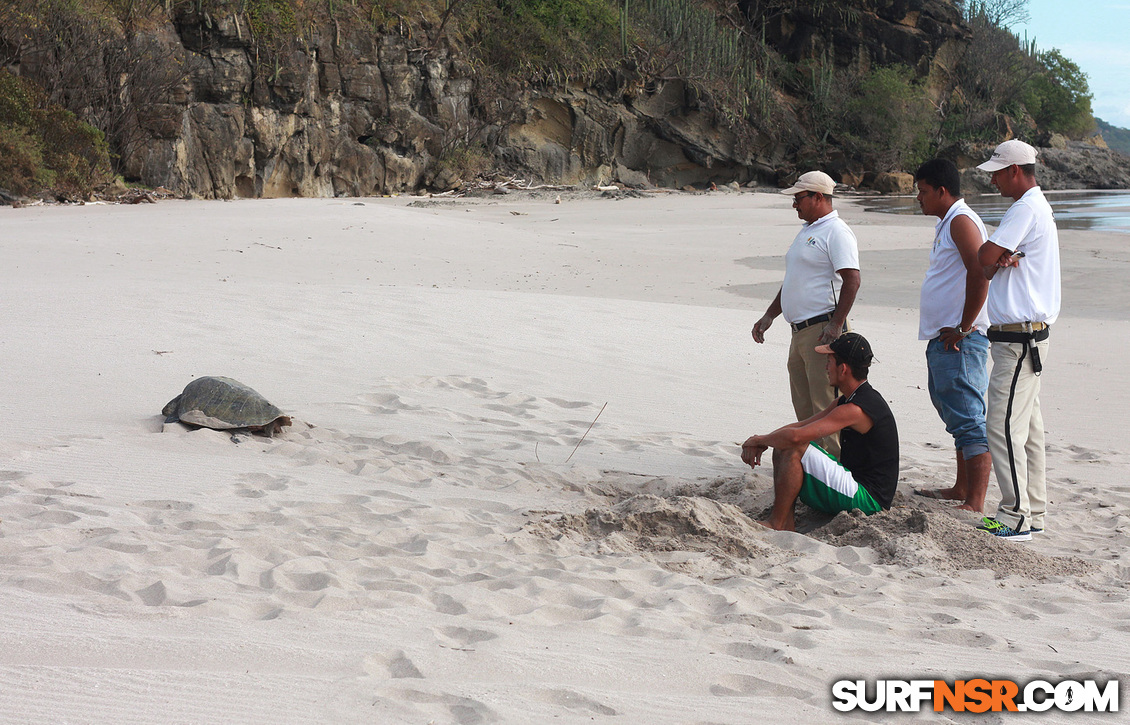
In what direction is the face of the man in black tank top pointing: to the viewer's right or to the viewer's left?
to the viewer's left

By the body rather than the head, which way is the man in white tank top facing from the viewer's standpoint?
to the viewer's left

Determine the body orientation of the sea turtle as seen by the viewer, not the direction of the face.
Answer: to the viewer's left

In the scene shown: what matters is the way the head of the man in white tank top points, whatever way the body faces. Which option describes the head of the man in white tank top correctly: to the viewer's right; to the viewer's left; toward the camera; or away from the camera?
to the viewer's left

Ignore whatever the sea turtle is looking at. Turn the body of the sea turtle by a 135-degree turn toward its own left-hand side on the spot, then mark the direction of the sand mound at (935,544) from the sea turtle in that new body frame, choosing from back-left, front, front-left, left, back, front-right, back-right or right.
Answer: front

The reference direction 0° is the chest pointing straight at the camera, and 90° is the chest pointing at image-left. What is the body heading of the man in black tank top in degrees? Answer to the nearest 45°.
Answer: approximately 90°

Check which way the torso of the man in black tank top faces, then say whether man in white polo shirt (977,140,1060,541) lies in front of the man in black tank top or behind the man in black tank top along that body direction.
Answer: behind

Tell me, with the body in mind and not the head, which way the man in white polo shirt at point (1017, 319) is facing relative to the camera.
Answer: to the viewer's left

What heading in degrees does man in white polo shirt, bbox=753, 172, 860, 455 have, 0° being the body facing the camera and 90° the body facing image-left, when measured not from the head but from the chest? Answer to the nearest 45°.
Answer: approximately 45°

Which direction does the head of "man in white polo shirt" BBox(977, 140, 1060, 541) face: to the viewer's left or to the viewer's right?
to the viewer's left
